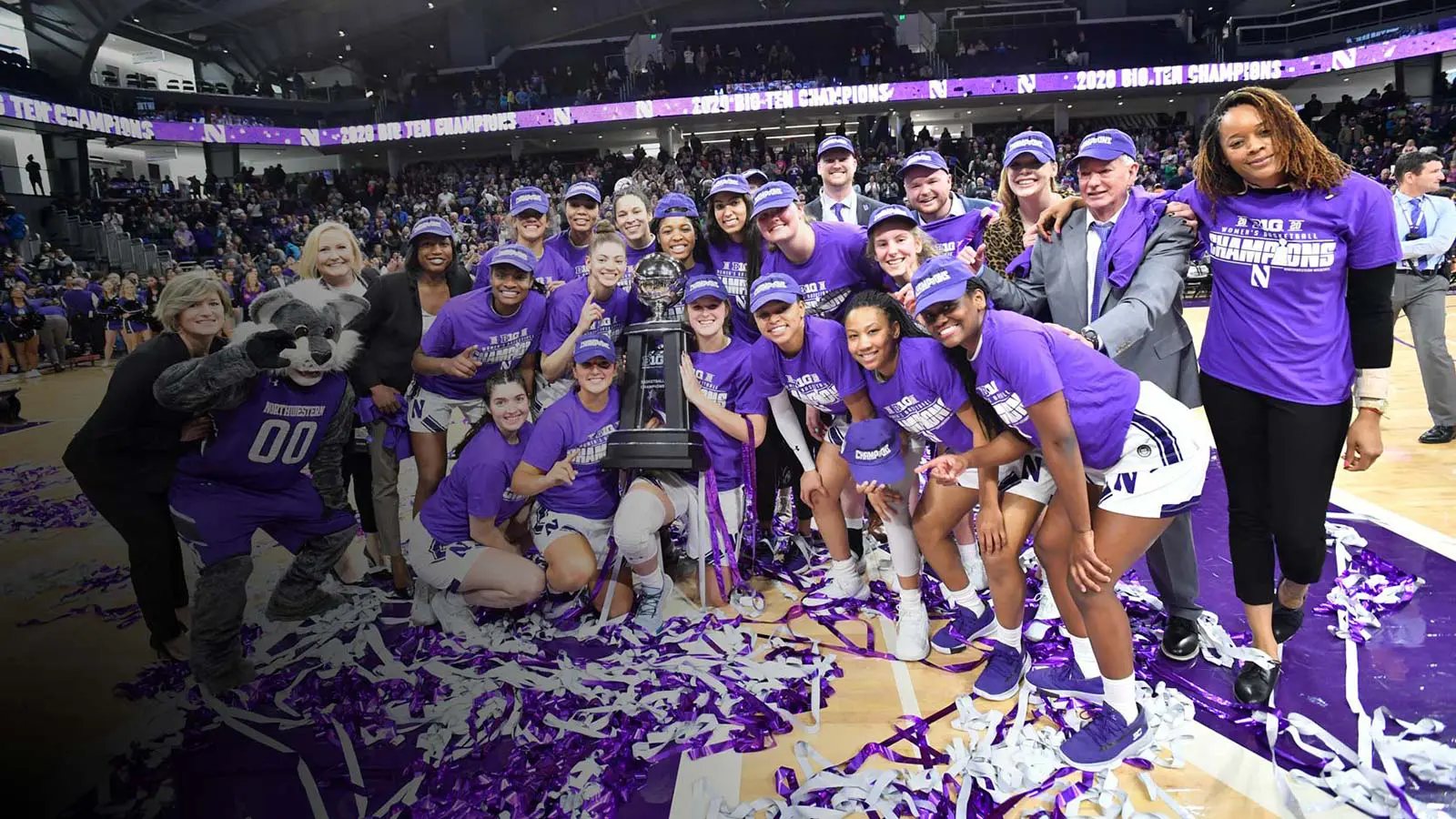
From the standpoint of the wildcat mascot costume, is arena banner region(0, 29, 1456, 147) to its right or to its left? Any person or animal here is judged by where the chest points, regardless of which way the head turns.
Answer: on its left

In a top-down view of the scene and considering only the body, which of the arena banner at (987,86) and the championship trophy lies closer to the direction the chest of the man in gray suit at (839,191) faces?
the championship trophy

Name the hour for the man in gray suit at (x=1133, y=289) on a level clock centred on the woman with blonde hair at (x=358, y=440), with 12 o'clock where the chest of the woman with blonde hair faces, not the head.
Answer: The man in gray suit is roughly at 10 o'clock from the woman with blonde hair.

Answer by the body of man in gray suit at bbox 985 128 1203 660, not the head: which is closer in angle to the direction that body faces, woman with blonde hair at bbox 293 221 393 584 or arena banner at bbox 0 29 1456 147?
the woman with blonde hair

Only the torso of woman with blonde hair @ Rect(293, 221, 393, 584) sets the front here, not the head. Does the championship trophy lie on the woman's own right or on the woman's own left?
on the woman's own left

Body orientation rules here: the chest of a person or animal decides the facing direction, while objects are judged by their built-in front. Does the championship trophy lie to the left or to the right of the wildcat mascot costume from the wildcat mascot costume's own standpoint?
on its left
